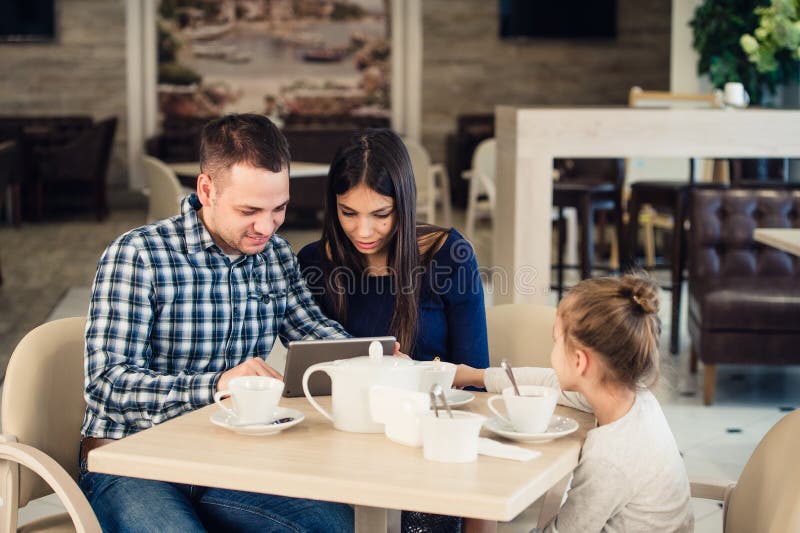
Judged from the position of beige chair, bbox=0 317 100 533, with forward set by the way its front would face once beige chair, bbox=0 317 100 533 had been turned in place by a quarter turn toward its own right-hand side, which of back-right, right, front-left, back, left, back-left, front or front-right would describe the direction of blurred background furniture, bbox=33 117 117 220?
back-right

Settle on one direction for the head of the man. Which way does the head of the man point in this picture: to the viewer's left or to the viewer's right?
to the viewer's right

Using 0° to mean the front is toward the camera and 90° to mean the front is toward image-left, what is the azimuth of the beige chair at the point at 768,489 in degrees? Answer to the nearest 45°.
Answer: approximately 135°

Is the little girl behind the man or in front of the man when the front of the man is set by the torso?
in front

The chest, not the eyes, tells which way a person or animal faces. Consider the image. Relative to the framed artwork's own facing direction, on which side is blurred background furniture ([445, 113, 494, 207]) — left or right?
on its left

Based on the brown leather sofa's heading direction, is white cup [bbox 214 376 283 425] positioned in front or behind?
in front

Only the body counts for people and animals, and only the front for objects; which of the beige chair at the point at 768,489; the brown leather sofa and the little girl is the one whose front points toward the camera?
the brown leather sofa

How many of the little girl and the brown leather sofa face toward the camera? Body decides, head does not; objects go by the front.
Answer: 1

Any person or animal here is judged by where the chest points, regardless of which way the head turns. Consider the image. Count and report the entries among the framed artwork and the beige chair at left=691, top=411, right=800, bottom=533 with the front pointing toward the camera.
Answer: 1

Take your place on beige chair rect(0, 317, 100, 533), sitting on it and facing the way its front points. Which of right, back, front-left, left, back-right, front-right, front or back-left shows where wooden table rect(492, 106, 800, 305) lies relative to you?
left

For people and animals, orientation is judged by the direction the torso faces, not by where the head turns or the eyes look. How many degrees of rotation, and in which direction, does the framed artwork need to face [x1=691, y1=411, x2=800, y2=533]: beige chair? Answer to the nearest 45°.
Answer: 0° — it already faces it

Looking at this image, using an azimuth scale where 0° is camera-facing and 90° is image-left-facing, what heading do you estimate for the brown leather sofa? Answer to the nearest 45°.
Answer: approximately 0°

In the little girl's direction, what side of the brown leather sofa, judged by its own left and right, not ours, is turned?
front

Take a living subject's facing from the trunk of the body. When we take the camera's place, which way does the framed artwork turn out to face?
facing the viewer

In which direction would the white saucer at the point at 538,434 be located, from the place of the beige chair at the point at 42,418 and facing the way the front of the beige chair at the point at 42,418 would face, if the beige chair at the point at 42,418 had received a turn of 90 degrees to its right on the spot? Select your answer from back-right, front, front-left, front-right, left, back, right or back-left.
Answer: left

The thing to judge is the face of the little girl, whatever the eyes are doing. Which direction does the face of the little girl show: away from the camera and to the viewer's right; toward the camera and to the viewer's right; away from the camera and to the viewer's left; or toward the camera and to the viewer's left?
away from the camera and to the viewer's left
